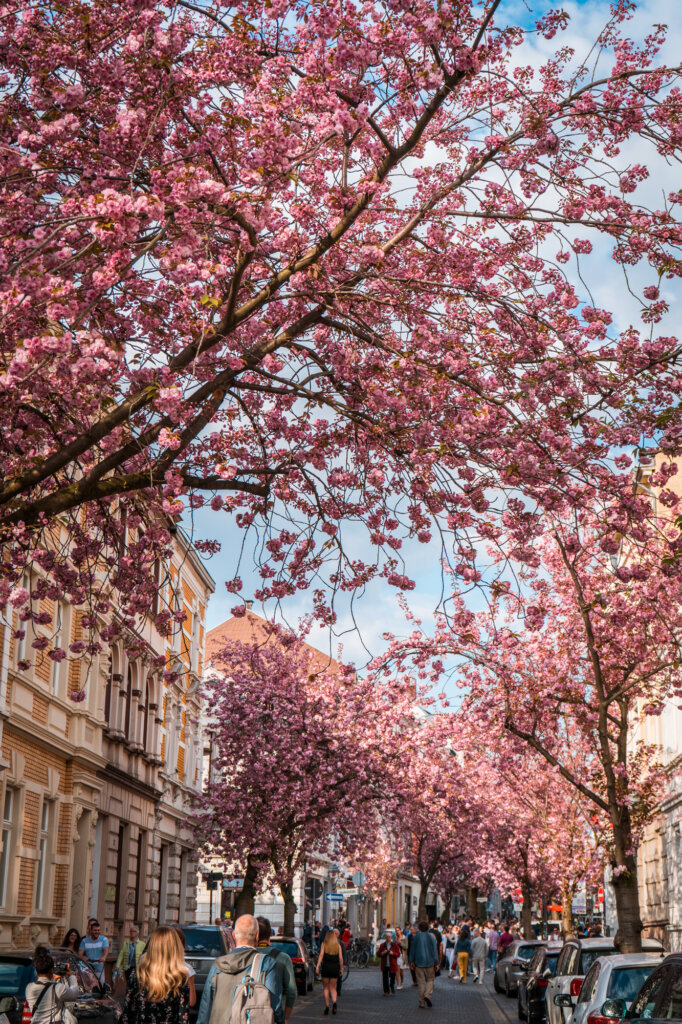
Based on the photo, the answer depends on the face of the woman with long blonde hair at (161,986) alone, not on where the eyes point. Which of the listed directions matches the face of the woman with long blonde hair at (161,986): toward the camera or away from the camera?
away from the camera

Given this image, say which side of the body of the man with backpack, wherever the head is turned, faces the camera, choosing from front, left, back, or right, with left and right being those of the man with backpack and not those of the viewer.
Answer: back

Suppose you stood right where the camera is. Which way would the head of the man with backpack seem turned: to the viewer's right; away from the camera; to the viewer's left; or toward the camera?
away from the camera

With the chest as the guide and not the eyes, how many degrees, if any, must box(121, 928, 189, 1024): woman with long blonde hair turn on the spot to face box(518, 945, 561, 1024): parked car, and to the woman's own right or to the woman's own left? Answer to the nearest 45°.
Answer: approximately 45° to the woman's own right

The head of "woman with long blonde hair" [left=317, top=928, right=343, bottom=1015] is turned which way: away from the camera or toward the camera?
away from the camera

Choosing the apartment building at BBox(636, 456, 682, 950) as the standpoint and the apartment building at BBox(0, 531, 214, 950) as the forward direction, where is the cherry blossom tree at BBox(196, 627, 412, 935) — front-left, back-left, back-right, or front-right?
front-right

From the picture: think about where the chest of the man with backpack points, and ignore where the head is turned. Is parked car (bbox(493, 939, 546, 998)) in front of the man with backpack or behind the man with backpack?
in front

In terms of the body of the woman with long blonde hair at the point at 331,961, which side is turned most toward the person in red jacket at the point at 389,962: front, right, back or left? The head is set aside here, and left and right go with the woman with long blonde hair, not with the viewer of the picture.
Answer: front

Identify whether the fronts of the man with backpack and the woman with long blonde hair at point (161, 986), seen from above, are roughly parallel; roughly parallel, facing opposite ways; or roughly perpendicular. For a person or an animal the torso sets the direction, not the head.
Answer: roughly parallel

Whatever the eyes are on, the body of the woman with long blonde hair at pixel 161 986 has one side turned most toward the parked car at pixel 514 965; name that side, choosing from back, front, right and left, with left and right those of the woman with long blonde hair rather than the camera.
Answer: front

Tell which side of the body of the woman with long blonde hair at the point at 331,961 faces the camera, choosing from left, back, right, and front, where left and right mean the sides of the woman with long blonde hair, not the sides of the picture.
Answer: back

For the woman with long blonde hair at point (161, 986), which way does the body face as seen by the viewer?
away from the camera

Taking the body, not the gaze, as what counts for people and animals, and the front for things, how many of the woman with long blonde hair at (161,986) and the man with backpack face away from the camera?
2

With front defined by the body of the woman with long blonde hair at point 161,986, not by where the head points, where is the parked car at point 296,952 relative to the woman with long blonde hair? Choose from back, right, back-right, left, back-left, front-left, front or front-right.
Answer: front
